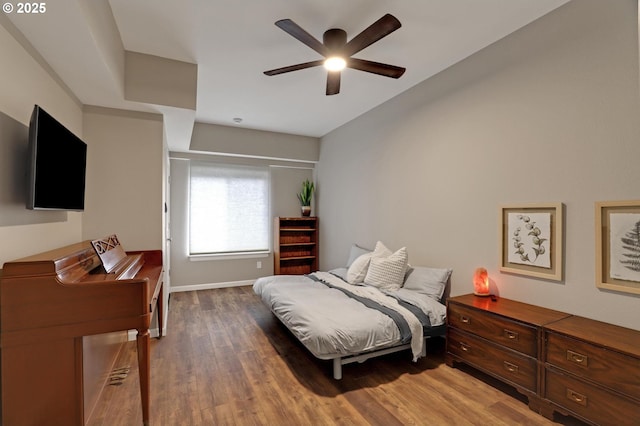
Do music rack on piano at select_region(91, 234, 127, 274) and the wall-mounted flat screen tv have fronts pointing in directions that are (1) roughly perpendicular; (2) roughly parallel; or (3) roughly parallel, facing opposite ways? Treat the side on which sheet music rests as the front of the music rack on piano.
roughly parallel

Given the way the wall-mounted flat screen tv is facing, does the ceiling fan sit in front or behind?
in front

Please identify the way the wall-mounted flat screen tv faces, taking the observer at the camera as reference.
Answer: facing the viewer and to the right of the viewer

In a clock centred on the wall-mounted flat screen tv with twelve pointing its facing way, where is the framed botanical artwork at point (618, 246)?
The framed botanical artwork is roughly at 12 o'clock from the wall-mounted flat screen tv.

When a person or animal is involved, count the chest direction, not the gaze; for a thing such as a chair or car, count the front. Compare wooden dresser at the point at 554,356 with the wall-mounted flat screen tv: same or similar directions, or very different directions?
very different directions

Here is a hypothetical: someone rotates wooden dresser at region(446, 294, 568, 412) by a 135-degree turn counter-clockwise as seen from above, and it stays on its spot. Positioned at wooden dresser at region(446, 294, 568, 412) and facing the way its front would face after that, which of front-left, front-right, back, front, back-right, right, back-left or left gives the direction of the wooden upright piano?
back-right

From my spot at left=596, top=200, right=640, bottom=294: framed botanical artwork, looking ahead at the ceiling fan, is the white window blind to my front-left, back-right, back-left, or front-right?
front-right

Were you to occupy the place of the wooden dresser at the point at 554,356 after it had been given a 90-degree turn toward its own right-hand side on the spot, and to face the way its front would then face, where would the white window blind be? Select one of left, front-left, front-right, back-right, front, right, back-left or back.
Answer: front-left

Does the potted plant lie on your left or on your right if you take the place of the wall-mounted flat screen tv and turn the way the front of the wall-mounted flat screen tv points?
on your left

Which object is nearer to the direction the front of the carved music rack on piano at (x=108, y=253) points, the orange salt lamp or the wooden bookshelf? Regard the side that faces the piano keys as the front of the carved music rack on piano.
the orange salt lamp

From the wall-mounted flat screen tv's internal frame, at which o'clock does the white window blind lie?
The white window blind is roughly at 9 o'clock from the wall-mounted flat screen tv.

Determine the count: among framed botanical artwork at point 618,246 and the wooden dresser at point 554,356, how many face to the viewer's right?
0

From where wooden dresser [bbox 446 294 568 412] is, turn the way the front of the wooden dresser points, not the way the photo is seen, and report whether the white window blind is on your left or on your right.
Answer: on your right

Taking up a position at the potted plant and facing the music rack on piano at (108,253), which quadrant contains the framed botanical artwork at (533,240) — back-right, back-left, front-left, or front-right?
front-left

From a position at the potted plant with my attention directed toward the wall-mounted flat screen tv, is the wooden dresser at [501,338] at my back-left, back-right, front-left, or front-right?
front-left
